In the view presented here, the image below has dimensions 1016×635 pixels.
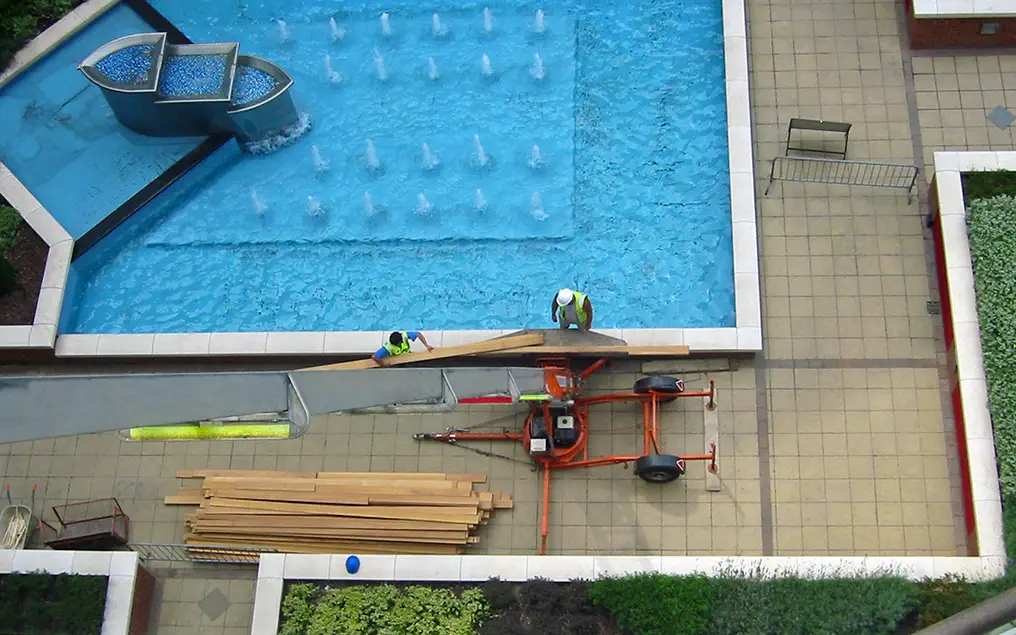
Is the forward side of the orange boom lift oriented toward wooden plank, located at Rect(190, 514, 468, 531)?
yes

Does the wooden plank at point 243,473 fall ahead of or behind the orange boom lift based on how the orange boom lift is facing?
ahead

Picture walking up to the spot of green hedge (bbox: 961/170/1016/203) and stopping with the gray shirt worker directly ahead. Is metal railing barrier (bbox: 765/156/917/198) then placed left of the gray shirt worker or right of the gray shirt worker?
right

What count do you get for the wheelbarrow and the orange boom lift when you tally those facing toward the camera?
1

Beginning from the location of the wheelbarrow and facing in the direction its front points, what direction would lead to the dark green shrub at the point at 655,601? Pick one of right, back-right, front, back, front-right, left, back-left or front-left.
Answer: front-left

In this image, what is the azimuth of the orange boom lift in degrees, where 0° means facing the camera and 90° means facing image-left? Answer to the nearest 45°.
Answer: approximately 90°
